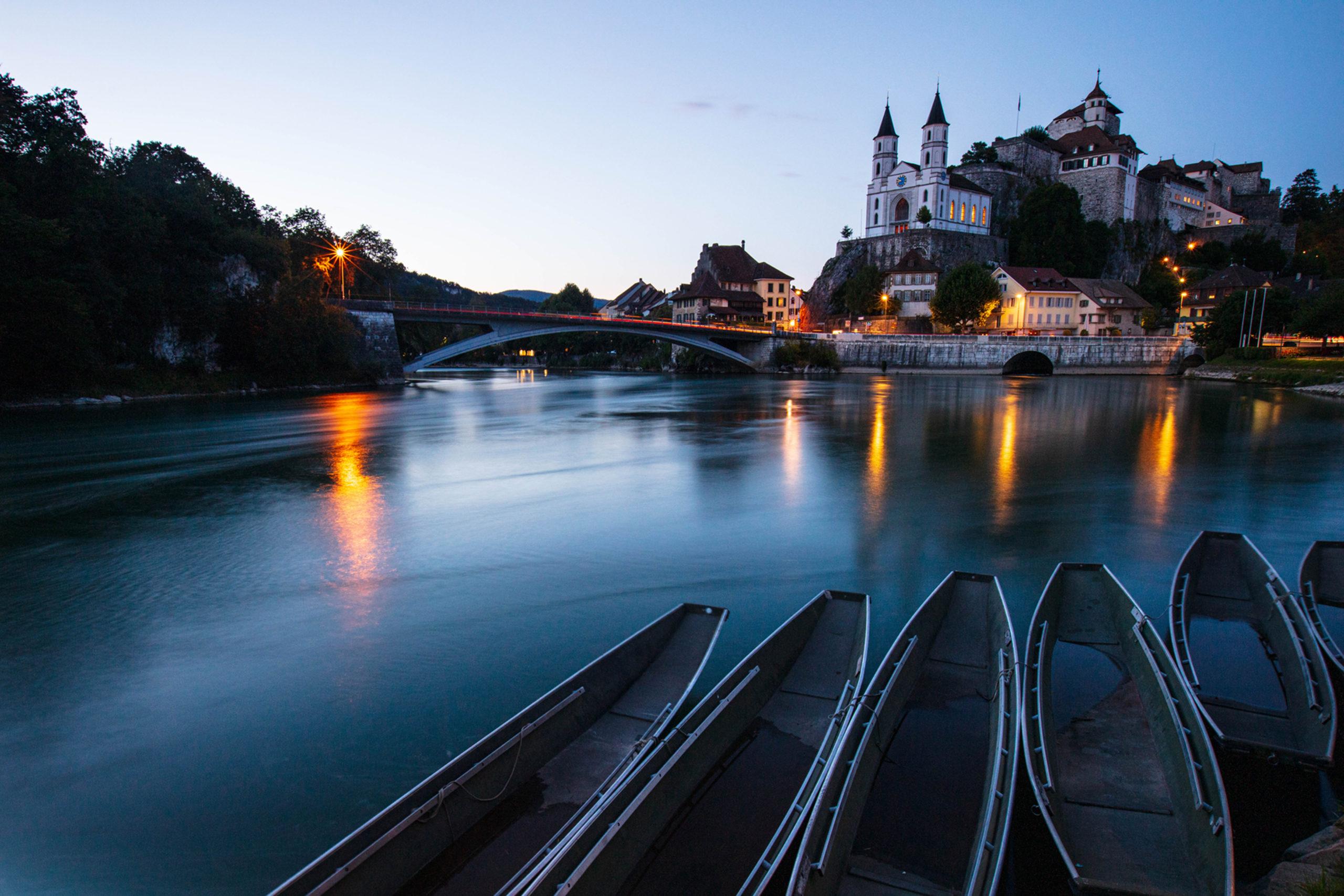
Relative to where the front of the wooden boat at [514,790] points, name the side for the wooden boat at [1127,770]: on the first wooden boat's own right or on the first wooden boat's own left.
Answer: on the first wooden boat's own right

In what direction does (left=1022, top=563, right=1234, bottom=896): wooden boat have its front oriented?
away from the camera

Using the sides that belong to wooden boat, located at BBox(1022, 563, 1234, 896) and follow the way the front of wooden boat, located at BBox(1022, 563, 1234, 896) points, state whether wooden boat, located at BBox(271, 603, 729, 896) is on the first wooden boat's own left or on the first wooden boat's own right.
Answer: on the first wooden boat's own left

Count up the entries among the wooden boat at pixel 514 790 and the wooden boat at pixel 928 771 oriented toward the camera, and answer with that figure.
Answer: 0

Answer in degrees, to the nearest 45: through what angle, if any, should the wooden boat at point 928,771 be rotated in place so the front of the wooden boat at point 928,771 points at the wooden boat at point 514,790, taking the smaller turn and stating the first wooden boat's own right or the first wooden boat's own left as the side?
approximately 135° to the first wooden boat's own left

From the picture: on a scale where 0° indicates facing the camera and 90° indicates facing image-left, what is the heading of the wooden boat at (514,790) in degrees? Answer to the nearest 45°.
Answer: approximately 225°

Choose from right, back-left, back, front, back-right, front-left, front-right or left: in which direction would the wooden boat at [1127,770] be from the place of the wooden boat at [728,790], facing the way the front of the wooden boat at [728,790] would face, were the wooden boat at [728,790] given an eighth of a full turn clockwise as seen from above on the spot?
front

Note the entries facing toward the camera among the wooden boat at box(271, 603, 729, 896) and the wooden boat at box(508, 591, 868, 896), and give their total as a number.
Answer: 0

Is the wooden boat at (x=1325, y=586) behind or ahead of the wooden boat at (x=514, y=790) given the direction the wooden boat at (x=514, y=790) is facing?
ahead

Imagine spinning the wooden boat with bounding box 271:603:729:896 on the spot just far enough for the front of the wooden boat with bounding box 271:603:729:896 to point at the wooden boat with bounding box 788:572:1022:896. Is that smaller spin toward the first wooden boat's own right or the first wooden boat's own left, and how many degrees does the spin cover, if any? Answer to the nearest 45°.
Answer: approximately 45° to the first wooden boat's own right

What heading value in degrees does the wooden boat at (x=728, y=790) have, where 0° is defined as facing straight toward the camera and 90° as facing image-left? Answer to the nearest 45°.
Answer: approximately 225°

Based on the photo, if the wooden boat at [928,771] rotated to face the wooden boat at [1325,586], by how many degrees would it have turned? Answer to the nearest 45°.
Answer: approximately 45° to its right

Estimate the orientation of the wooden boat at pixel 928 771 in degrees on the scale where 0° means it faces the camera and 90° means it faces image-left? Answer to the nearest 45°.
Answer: approximately 180°
